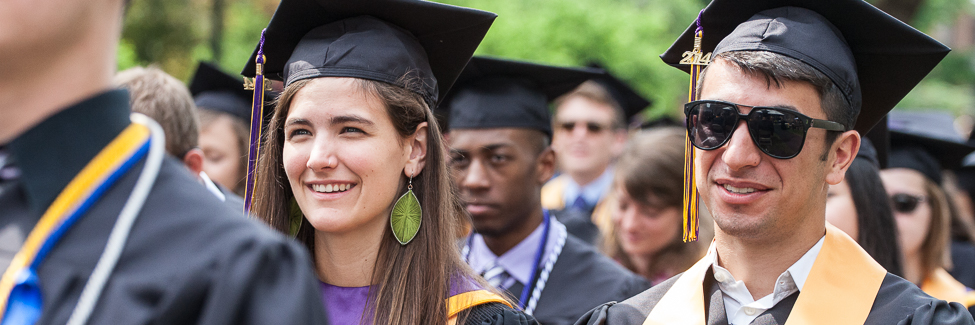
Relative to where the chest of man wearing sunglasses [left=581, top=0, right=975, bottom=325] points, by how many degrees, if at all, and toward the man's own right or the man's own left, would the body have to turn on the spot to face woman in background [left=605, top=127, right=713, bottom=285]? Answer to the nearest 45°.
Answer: approximately 135° to the man's own right

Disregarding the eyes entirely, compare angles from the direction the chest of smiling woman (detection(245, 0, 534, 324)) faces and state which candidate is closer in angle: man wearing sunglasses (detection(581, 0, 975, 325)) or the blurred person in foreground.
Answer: the blurred person in foreground

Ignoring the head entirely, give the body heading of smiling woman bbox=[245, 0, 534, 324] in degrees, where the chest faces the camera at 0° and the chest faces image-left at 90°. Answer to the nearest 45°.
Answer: approximately 45°

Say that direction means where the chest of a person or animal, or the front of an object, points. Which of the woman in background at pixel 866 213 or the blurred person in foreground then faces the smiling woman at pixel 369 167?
the woman in background

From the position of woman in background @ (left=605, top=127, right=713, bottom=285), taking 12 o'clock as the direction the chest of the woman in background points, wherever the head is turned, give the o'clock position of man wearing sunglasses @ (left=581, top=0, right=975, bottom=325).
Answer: The man wearing sunglasses is roughly at 10 o'clock from the woman in background.
